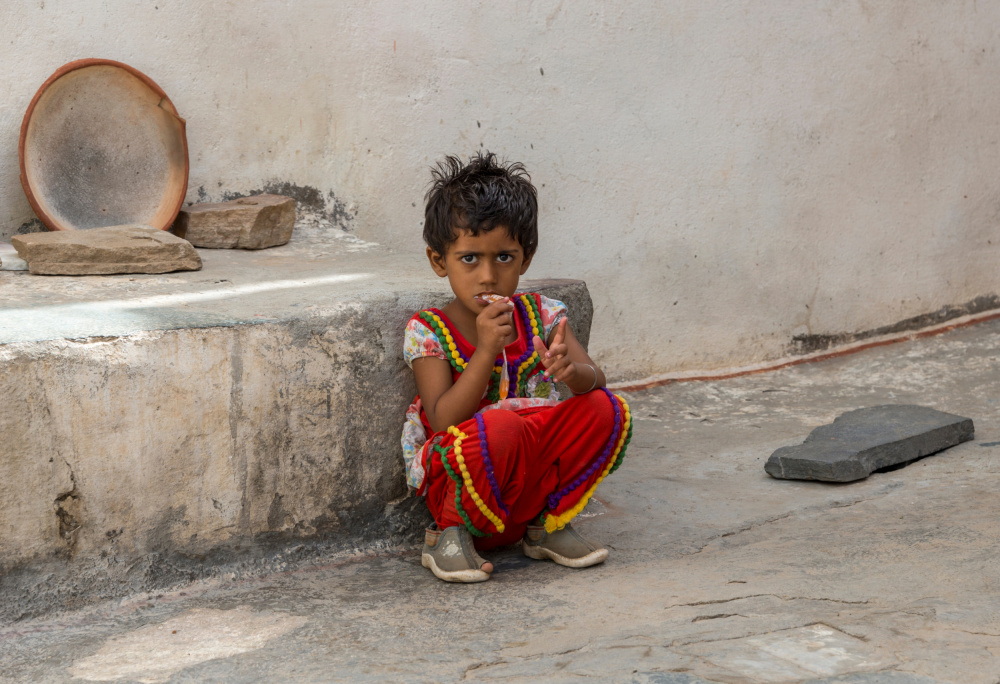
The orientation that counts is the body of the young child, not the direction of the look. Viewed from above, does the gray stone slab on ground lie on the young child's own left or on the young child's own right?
on the young child's own left

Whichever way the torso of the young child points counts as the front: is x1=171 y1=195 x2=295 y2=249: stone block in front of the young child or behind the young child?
behind

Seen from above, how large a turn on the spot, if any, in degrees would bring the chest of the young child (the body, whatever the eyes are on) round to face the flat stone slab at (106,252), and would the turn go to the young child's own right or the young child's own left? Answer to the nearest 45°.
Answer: approximately 135° to the young child's own right

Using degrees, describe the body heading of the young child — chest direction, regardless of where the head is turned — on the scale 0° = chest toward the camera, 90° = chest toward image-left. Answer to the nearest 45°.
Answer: approximately 315°

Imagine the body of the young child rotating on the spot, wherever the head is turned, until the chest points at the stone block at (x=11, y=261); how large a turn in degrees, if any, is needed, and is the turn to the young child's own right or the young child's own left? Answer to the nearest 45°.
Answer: approximately 135° to the young child's own right

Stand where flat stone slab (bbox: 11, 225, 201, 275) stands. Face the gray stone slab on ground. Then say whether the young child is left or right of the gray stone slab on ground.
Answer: right
